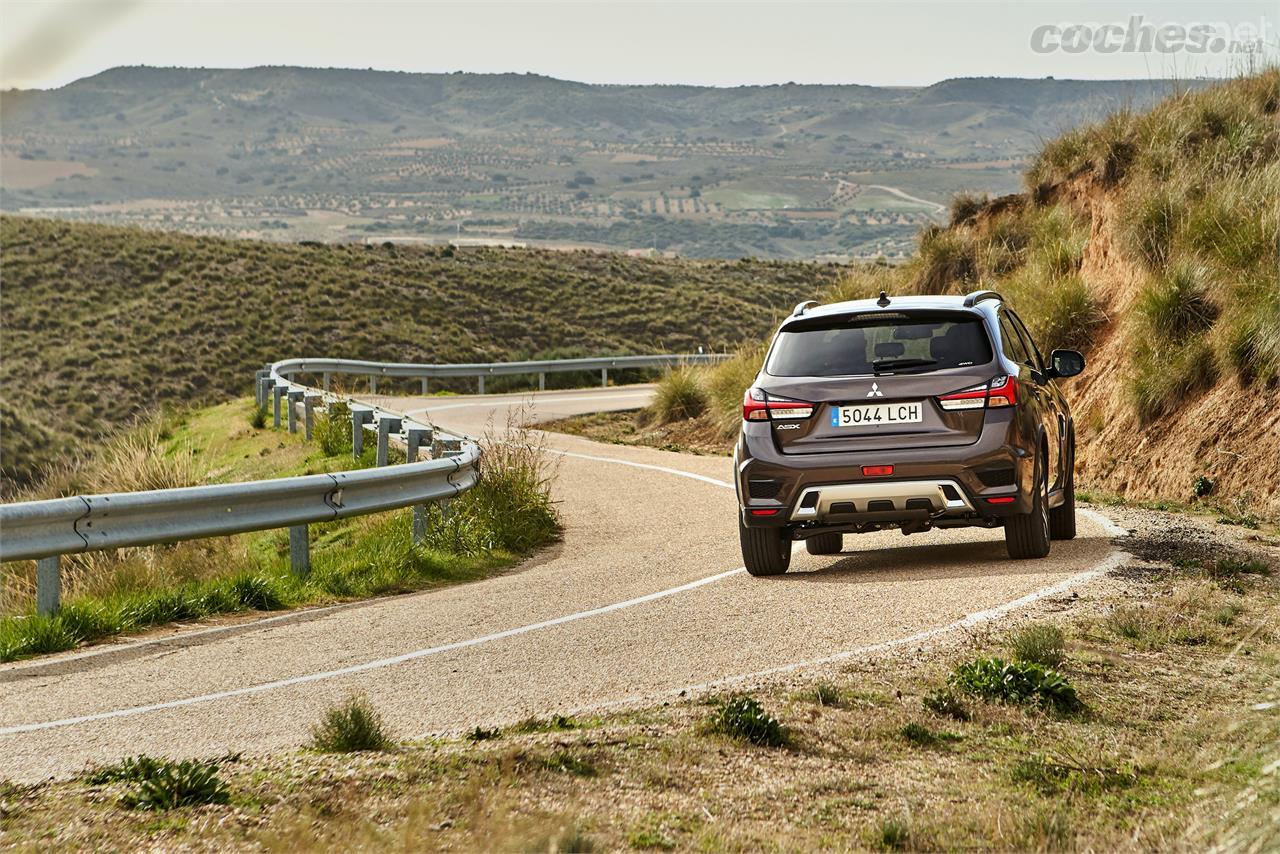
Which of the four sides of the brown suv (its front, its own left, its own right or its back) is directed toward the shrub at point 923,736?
back

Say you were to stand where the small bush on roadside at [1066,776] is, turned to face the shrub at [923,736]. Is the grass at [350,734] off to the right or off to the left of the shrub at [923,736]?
left

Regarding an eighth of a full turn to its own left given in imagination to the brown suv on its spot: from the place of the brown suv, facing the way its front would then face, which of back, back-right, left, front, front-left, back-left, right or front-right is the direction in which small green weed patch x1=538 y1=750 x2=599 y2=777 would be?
back-left

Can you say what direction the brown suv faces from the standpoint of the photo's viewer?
facing away from the viewer

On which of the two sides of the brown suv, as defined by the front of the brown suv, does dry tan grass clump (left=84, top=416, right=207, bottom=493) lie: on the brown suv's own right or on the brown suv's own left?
on the brown suv's own left

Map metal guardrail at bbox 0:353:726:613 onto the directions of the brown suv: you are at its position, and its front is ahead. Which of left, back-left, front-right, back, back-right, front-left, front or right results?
left

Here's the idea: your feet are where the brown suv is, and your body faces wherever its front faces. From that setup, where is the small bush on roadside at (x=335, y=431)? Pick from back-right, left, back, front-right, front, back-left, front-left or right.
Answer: front-left

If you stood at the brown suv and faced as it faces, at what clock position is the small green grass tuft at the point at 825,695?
The small green grass tuft is roughly at 6 o'clock from the brown suv.

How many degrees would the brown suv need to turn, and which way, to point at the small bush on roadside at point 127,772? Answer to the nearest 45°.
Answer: approximately 135° to its left

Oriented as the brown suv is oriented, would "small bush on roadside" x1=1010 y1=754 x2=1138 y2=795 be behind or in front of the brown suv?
behind

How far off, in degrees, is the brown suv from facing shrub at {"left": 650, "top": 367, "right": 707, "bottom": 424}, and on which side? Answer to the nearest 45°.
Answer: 0° — it already faces it

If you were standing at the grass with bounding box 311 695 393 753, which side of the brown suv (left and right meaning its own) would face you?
back

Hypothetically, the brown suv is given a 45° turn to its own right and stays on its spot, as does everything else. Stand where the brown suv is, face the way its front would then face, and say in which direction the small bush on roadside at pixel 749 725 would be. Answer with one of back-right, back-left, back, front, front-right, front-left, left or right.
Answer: back-right

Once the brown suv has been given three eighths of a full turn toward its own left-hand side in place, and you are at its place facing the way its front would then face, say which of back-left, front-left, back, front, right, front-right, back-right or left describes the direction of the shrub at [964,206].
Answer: back-right
